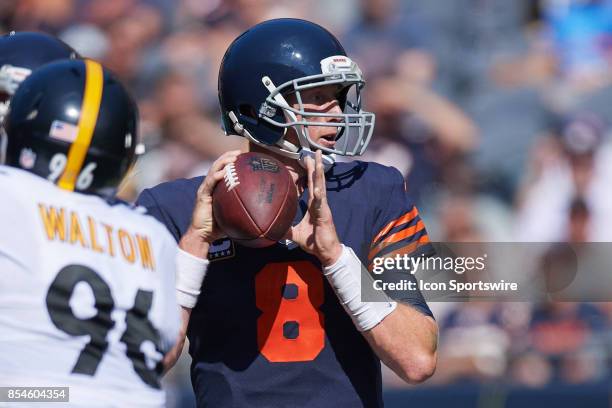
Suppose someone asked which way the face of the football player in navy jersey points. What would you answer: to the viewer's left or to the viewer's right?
to the viewer's right

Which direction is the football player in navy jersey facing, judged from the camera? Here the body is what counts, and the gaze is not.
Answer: toward the camera
